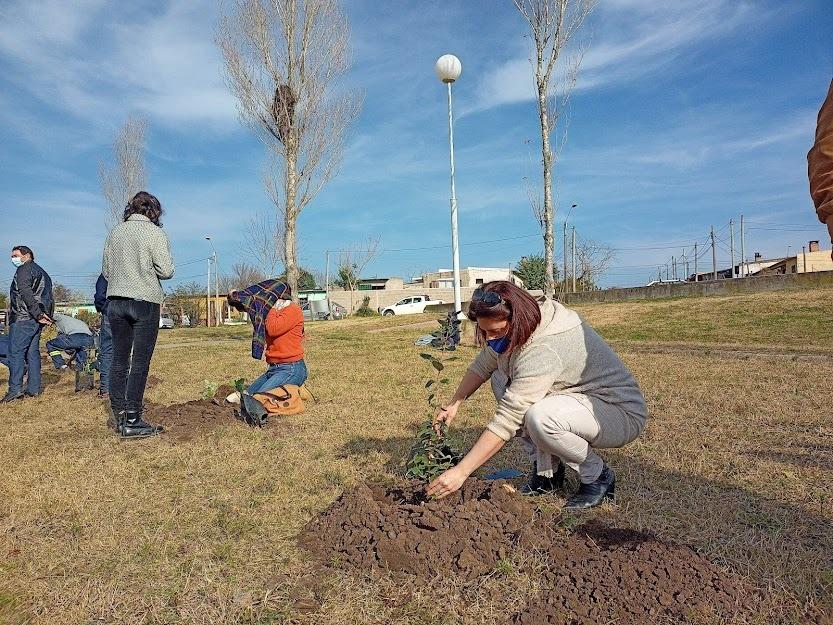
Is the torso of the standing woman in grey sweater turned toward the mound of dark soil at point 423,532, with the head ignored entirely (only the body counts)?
no

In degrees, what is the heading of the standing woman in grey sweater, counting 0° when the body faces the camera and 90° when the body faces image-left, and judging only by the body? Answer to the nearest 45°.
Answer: approximately 225°

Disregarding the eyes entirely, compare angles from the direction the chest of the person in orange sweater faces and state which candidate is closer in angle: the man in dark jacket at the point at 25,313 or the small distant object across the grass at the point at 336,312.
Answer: the man in dark jacket

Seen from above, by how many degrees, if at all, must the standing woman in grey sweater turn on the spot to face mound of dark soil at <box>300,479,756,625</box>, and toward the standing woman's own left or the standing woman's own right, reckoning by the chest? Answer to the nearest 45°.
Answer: approximately 90° to the standing woman's own right

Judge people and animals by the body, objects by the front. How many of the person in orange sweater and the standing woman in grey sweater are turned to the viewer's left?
1

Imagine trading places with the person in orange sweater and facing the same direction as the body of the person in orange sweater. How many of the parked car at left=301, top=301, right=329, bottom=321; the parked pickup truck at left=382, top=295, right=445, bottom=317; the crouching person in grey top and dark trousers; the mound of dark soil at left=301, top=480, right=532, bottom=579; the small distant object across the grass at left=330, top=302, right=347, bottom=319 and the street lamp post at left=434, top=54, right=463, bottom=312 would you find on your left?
1

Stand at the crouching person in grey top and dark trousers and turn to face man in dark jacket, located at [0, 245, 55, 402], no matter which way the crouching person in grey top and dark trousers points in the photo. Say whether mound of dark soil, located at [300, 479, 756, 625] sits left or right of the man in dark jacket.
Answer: left

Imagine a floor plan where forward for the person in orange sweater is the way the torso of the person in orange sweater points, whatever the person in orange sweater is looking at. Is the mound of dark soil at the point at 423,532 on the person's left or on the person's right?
on the person's left

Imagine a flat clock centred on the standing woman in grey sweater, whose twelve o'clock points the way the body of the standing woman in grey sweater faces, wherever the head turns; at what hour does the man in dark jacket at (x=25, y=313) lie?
The man in dark jacket is roughly at 10 o'clock from the standing woman in grey sweater.

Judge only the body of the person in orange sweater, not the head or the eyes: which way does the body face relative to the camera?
to the viewer's left

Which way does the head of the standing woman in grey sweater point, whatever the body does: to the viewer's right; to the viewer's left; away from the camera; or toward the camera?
away from the camera
